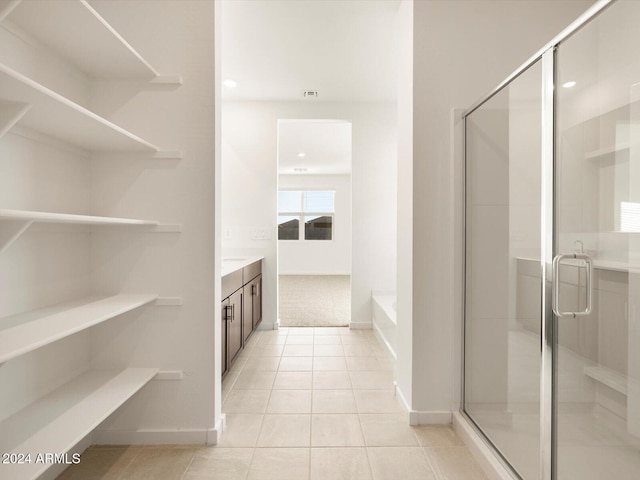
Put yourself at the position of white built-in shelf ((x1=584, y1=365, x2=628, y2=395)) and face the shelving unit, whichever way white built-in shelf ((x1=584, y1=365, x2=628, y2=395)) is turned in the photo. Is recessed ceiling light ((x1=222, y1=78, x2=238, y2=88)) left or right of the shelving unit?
right

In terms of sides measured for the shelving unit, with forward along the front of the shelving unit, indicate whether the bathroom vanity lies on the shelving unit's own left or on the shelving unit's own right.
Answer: on the shelving unit's own left

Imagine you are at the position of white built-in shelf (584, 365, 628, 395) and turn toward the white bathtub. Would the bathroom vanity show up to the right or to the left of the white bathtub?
left

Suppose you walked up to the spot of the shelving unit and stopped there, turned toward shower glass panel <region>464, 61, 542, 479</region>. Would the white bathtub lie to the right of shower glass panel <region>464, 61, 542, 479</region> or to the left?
left

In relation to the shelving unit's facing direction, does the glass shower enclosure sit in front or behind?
in front

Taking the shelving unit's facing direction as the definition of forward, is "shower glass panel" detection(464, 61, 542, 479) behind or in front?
in front

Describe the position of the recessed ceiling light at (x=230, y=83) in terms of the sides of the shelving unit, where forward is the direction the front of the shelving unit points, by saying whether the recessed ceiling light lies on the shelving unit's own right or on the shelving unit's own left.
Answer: on the shelving unit's own left

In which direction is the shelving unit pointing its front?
to the viewer's right
